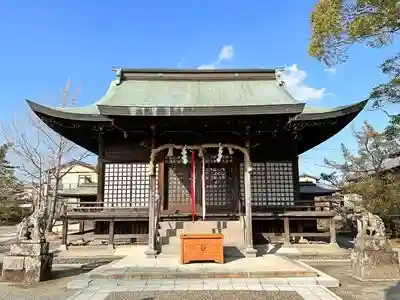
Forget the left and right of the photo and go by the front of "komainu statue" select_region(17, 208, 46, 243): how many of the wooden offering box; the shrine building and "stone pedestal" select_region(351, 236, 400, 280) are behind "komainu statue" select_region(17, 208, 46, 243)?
0

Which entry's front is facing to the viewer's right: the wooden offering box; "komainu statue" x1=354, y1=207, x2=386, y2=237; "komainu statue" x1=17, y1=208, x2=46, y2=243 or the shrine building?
"komainu statue" x1=17, y1=208, x2=46, y2=243

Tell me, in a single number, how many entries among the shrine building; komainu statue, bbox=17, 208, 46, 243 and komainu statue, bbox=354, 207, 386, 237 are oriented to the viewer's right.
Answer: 1

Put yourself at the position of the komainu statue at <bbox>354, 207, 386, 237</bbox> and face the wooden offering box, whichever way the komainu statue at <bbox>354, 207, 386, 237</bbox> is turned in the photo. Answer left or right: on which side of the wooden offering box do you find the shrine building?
right

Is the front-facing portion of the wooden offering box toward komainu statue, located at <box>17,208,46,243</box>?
no

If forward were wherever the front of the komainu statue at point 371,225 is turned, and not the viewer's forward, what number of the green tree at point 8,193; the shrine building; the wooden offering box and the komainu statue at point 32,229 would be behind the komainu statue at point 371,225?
0

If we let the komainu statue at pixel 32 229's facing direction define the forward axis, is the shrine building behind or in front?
in front

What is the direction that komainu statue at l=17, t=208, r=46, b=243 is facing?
to the viewer's right

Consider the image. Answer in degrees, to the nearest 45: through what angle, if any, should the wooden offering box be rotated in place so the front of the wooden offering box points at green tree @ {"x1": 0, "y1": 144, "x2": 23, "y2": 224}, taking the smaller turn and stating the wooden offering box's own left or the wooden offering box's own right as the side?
approximately 135° to the wooden offering box's own right

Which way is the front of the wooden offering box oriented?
toward the camera

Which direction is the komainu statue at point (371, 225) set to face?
to the viewer's left

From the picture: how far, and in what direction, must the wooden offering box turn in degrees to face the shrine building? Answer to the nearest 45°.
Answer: approximately 180°

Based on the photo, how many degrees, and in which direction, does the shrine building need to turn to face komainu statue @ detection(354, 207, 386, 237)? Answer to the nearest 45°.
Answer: approximately 45° to its left

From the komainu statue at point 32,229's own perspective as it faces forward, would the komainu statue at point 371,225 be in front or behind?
in front

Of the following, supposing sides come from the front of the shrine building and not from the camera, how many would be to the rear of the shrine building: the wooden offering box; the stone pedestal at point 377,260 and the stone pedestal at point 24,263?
0

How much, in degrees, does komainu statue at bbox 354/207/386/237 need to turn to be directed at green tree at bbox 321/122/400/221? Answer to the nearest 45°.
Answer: approximately 90° to its right

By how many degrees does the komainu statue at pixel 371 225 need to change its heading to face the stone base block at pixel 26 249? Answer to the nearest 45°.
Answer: approximately 45° to its left

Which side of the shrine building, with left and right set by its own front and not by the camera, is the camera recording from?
front

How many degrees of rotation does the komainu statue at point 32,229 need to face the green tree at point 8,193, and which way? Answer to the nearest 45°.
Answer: approximately 90° to its left
